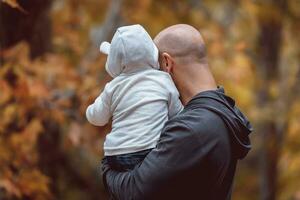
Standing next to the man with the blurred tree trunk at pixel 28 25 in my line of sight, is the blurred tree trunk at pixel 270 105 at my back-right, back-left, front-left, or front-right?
front-right

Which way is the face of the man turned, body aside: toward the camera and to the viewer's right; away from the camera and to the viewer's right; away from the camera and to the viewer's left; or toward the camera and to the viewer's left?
away from the camera and to the viewer's left

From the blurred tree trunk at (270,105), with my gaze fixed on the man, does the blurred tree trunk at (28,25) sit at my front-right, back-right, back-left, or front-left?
front-right

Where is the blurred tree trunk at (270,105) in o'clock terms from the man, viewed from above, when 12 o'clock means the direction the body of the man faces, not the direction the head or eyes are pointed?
The blurred tree trunk is roughly at 2 o'clock from the man.

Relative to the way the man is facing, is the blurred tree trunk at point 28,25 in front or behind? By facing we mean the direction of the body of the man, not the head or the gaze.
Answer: in front

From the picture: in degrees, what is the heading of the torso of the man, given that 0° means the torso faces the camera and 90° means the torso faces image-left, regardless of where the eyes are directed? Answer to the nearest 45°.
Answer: approximately 135°
